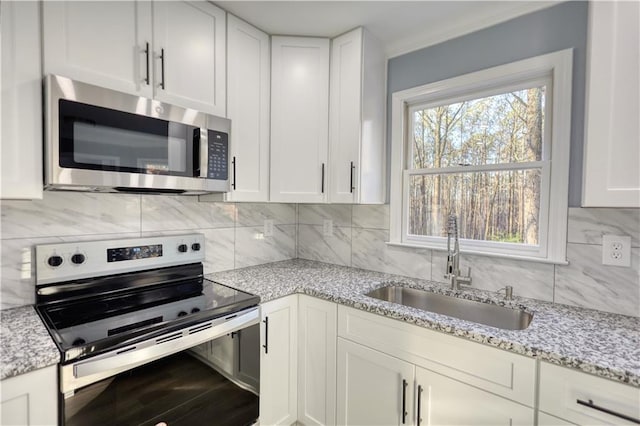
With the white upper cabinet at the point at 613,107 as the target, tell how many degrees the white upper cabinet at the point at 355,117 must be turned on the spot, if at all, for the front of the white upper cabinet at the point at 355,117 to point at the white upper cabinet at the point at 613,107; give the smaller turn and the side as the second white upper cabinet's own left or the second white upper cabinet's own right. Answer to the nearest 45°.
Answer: approximately 90° to the second white upper cabinet's own left

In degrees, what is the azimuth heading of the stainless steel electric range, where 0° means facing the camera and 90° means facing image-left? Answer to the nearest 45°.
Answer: approximately 315°

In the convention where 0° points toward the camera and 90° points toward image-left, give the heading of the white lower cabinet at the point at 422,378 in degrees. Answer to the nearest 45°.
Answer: approximately 45°

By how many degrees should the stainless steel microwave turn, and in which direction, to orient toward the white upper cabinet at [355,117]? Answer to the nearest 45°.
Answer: approximately 45° to its left

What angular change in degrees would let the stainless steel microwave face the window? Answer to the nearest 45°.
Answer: approximately 45° to its left
